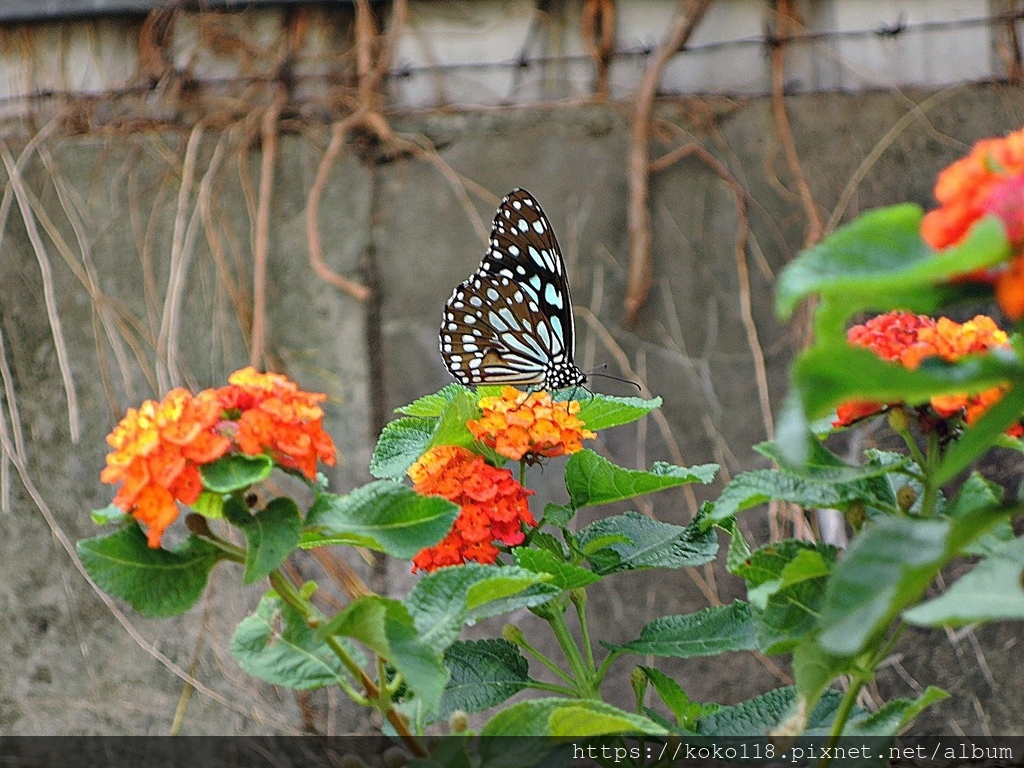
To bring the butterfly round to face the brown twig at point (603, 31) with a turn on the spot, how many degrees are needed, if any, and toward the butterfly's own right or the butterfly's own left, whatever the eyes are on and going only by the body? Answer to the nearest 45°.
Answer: approximately 90° to the butterfly's own left

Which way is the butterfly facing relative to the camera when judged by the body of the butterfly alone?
to the viewer's right

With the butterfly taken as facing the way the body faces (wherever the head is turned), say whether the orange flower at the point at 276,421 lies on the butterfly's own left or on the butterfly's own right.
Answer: on the butterfly's own right

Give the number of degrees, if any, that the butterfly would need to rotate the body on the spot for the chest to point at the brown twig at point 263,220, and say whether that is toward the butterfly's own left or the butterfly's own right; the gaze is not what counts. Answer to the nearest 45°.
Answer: approximately 135° to the butterfly's own left

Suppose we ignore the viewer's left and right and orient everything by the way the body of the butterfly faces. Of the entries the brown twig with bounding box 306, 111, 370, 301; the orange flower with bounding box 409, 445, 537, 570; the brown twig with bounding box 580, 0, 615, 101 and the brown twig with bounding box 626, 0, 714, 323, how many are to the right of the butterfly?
1

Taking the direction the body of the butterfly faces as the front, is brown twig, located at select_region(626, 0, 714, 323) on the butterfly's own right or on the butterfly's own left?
on the butterfly's own left
